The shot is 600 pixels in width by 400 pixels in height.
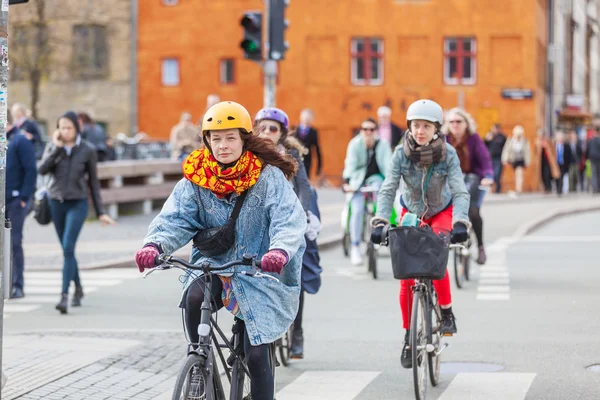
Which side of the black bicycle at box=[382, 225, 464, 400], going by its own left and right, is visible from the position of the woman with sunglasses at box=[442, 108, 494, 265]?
back

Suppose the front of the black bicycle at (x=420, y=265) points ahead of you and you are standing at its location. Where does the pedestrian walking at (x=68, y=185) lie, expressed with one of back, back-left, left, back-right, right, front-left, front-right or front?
back-right

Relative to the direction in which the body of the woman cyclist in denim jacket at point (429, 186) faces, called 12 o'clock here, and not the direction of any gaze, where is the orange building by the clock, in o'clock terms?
The orange building is roughly at 6 o'clock from the woman cyclist in denim jacket.
